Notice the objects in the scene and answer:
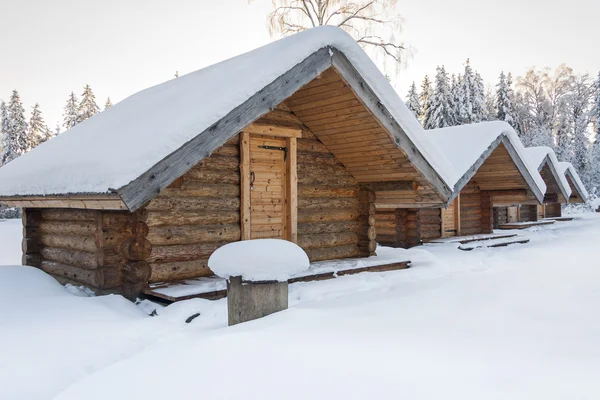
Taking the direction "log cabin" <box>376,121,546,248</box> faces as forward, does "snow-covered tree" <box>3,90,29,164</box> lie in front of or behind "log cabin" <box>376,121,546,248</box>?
behind

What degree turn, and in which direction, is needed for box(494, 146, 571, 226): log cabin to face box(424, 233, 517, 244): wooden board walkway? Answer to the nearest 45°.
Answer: approximately 45° to its right

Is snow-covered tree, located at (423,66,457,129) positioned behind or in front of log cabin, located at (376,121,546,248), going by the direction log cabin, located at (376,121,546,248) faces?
behind

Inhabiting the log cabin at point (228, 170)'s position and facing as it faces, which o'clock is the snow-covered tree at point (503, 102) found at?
The snow-covered tree is roughly at 9 o'clock from the log cabin.

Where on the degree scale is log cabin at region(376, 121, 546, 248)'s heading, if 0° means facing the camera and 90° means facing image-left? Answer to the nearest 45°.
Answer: approximately 315°

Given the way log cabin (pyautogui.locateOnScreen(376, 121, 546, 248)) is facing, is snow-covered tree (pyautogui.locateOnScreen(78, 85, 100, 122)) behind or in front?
behind

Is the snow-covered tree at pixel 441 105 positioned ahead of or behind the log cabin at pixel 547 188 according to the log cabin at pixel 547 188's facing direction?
behind

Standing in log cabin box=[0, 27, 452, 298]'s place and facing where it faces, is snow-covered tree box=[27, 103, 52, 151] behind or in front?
behind

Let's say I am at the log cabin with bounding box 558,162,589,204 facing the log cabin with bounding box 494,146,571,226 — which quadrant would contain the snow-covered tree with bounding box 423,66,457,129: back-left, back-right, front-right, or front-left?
back-right

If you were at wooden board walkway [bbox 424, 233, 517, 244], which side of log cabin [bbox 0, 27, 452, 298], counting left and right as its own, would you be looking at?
left

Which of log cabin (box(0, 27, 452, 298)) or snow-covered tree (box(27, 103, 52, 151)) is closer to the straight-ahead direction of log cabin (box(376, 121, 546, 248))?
the log cabin

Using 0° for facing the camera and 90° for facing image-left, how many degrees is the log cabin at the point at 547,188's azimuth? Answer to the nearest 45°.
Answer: approximately 315°
